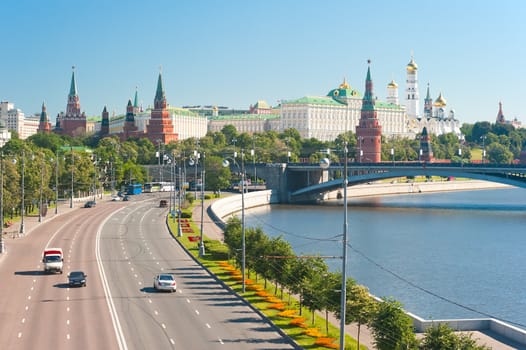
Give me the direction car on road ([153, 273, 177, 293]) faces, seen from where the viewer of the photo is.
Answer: facing away from the viewer

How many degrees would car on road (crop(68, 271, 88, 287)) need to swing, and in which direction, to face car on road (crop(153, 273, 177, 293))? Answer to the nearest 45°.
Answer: approximately 45° to its left

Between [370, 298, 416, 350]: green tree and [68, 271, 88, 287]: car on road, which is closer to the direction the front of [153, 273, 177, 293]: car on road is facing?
the car on road

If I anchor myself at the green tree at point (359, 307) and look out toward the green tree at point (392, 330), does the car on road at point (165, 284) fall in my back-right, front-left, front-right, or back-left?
back-right

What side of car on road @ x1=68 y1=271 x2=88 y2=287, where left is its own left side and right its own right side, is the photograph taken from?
front

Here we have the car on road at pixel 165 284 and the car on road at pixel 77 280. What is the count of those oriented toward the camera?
1

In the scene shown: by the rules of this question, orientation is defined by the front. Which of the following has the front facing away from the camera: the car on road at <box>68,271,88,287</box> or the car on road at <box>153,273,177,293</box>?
the car on road at <box>153,273,177,293</box>

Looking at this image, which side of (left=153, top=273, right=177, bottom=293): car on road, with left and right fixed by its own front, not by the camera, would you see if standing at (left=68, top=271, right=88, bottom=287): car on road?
left

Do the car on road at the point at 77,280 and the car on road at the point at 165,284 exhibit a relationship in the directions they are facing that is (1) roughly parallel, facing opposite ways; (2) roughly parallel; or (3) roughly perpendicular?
roughly parallel, facing opposite ways

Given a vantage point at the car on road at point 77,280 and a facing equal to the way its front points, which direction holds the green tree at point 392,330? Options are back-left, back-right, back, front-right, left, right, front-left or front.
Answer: front-left

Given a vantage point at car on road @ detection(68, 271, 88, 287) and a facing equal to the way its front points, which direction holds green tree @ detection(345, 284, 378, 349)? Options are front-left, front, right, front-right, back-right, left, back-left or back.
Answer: front-left

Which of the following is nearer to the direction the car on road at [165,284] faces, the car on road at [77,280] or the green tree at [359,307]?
the car on road

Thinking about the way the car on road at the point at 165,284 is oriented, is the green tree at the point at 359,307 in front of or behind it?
behind
